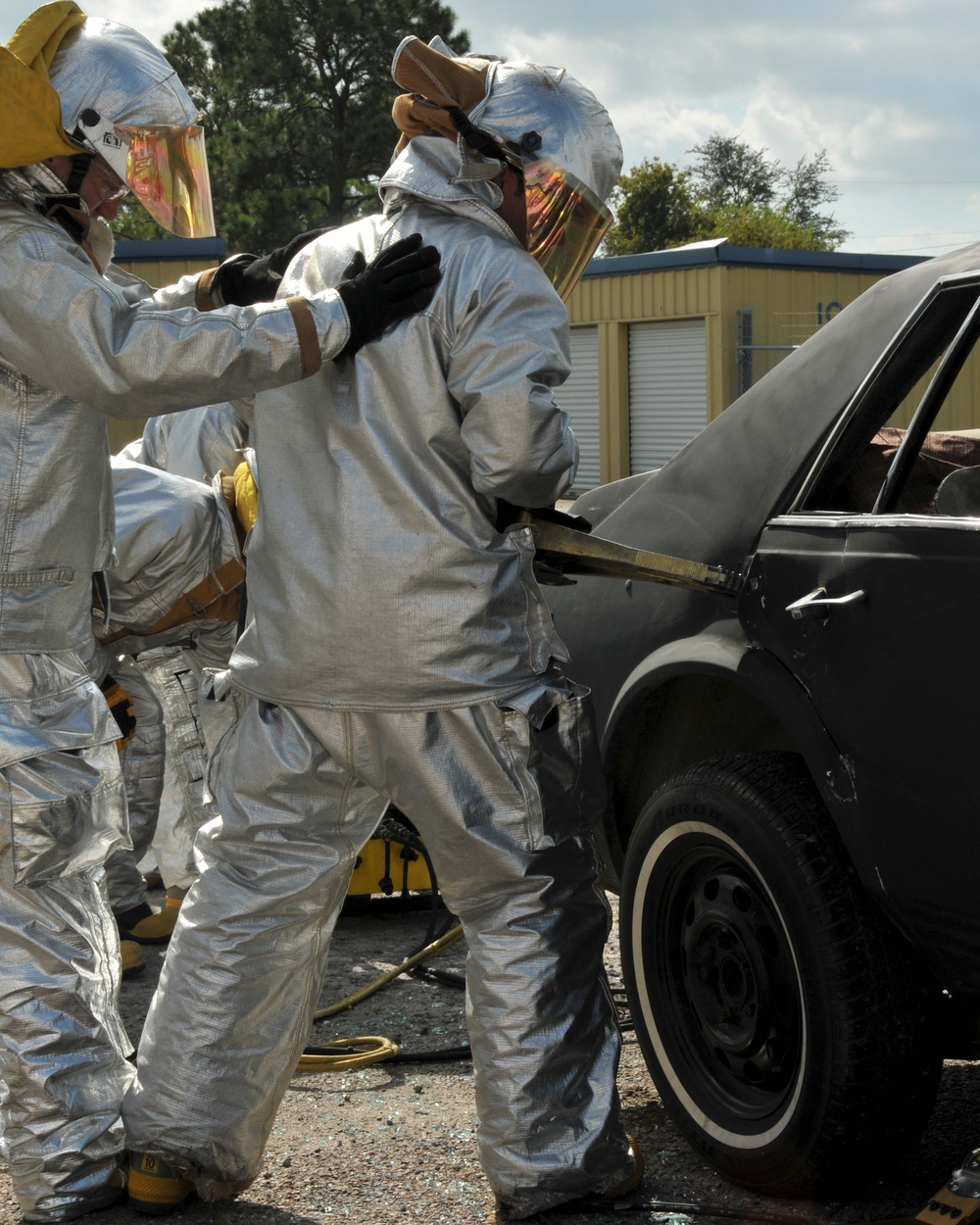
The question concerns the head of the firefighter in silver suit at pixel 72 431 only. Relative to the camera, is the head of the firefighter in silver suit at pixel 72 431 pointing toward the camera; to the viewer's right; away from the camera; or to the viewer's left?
to the viewer's right

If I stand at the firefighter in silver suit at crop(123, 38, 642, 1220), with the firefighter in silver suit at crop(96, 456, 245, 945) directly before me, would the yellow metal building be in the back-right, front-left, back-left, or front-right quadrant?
front-right

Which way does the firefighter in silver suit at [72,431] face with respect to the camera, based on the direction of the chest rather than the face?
to the viewer's right

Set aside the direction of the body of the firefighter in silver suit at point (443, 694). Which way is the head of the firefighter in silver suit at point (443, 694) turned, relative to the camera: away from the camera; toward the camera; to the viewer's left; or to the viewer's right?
to the viewer's right

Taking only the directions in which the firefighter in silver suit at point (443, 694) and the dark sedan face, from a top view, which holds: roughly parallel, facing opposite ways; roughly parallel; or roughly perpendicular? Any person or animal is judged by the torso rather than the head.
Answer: roughly perpendicular

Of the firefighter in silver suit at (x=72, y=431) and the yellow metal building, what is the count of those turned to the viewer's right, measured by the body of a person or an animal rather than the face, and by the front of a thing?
1

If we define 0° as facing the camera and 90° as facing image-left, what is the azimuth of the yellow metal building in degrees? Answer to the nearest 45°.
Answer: approximately 45°

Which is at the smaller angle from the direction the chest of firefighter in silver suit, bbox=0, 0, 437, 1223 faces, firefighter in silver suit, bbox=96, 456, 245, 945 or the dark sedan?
the dark sedan

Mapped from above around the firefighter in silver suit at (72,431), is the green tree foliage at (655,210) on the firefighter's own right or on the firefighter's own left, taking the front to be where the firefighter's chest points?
on the firefighter's own left

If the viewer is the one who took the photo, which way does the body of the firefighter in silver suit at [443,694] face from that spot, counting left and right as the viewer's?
facing away from the viewer and to the right of the viewer

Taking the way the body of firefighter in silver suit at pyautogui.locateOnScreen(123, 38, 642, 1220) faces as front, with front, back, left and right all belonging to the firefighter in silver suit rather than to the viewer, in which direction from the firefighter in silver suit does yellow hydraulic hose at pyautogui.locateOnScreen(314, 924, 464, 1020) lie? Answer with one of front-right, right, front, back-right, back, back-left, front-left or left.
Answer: front-left
